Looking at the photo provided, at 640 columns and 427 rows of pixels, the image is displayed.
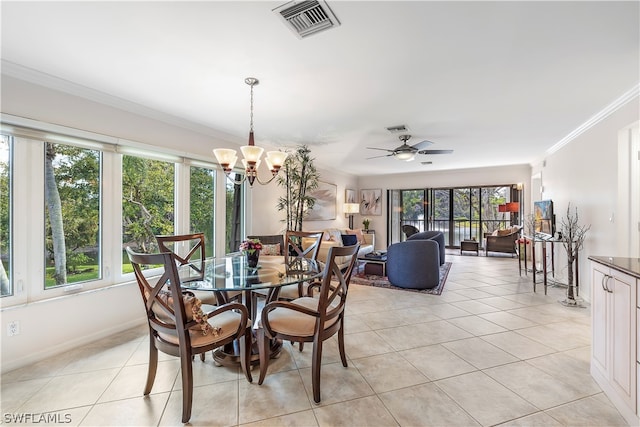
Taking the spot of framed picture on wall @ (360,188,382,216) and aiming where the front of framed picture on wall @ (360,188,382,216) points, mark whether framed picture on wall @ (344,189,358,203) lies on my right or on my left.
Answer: on my right

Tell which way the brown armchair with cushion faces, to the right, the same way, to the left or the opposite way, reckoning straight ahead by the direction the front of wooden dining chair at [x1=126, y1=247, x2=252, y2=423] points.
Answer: to the left

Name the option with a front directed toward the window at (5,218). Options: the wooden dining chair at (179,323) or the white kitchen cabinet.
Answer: the white kitchen cabinet

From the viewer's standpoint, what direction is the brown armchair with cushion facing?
to the viewer's left

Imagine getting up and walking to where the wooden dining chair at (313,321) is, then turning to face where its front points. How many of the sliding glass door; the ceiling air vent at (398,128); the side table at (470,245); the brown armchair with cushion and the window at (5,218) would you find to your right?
4

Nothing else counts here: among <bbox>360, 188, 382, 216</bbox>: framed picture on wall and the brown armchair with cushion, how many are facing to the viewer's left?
1

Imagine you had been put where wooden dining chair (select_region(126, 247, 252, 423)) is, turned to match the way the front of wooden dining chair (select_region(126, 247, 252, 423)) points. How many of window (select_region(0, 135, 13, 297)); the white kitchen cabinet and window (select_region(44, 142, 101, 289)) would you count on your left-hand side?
2

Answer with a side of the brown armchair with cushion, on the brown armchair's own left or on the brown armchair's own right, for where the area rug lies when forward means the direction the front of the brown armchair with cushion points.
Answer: on the brown armchair's own left

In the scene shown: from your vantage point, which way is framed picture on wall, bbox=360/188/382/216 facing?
toward the camera

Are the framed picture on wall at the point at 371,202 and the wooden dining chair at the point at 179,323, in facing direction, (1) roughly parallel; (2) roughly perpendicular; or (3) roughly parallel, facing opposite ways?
roughly parallel, facing opposite ways

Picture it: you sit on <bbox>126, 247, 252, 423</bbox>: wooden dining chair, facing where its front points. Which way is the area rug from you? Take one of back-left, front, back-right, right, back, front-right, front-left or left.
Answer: front

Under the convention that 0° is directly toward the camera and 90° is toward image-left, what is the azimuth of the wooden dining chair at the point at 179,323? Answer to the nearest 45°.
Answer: approximately 225°

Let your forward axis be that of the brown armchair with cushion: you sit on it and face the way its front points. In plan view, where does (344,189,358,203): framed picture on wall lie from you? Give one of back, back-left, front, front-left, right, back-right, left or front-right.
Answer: front

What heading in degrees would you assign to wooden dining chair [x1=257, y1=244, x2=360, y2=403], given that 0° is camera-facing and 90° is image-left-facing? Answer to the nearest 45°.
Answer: approximately 135°

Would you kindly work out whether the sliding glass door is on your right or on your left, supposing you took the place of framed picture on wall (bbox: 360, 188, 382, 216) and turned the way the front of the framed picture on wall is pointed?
on your left

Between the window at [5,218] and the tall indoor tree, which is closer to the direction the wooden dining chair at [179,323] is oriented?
the tall indoor tree

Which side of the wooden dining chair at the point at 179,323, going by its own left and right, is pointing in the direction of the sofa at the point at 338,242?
front

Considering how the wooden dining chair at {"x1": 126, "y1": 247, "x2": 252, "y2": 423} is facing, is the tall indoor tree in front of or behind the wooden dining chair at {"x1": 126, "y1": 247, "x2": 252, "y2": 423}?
in front
